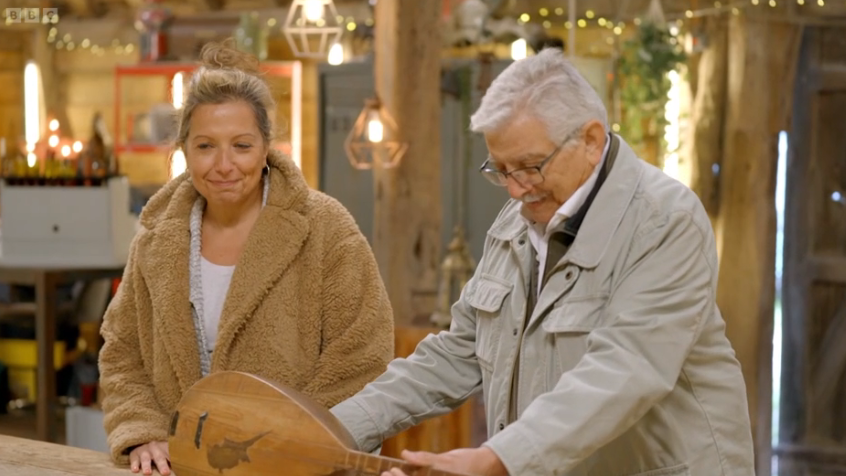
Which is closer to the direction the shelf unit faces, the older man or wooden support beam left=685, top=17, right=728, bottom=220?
the older man

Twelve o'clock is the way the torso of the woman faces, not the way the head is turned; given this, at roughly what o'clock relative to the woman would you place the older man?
The older man is roughly at 9 o'clock from the woman.

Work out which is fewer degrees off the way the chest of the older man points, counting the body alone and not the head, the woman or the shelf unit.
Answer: the woman

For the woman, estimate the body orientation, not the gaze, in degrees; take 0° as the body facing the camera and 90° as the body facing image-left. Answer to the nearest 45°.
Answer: approximately 45°

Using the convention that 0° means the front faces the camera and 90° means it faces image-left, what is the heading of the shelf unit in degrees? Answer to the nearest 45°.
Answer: approximately 0°

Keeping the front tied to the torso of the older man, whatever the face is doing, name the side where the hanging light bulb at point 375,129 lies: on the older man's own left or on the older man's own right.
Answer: on the older man's own right
